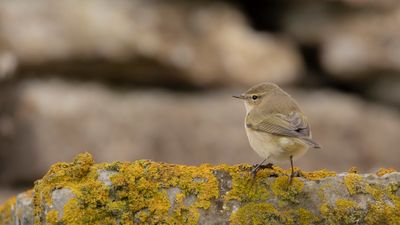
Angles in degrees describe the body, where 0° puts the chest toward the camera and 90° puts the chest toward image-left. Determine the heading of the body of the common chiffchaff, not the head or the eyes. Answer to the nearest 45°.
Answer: approximately 90°
